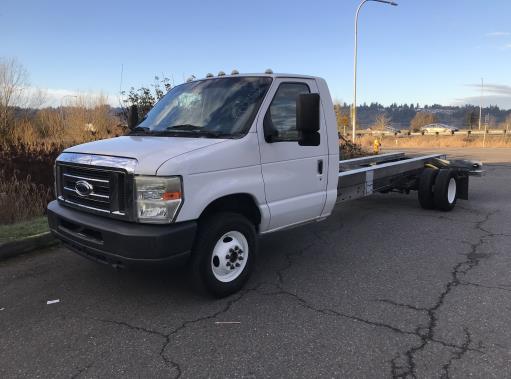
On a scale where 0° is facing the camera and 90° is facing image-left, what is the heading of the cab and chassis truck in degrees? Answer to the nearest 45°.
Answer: approximately 45°
